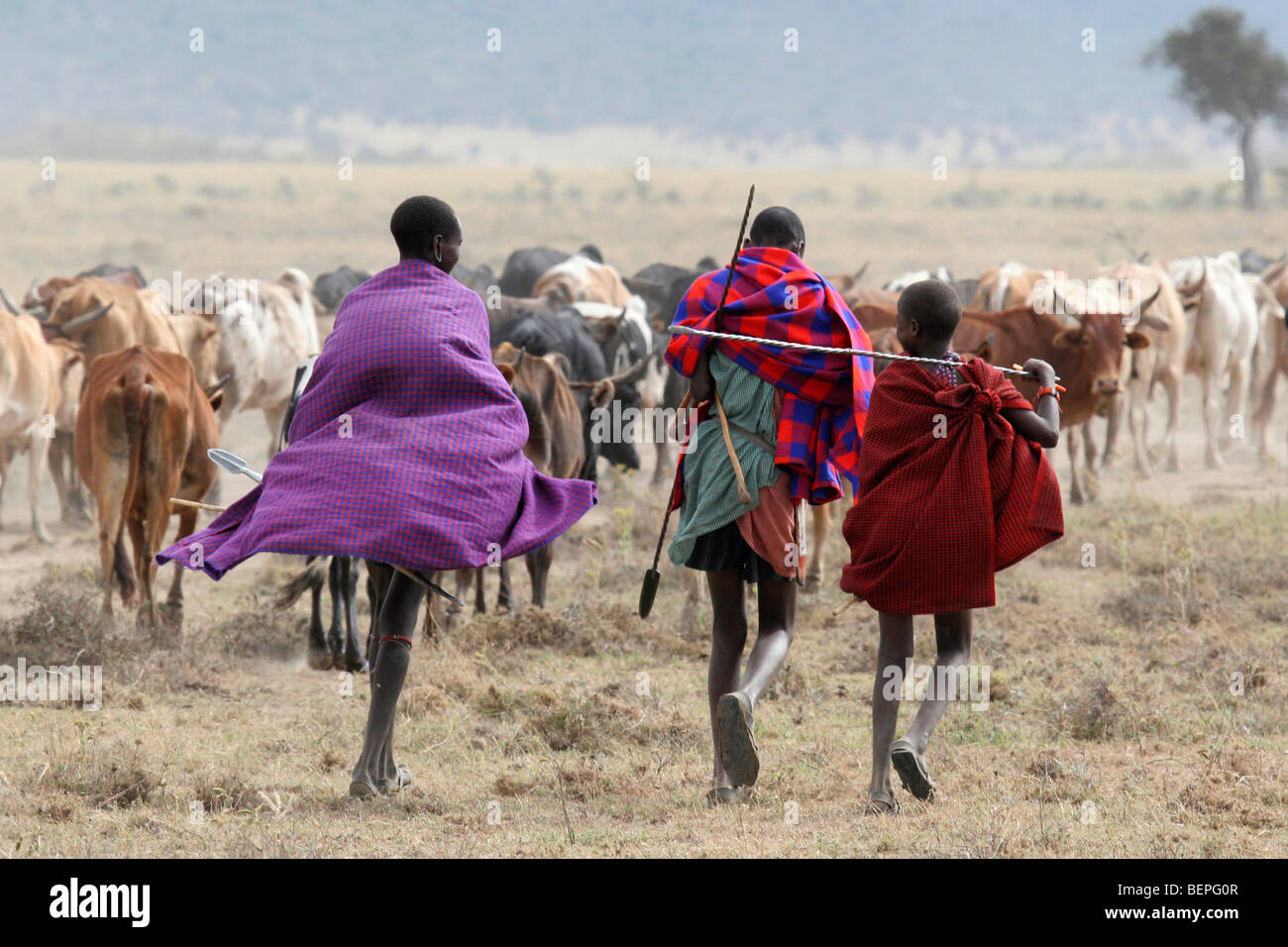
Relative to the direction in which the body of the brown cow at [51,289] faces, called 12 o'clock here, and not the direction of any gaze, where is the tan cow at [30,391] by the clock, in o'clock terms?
The tan cow is roughly at 9 o'clock from the brown cow.

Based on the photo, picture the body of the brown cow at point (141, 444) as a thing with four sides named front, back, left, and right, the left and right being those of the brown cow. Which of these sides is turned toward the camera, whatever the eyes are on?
back

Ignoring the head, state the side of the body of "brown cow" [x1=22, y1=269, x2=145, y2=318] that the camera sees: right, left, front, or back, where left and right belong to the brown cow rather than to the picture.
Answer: left

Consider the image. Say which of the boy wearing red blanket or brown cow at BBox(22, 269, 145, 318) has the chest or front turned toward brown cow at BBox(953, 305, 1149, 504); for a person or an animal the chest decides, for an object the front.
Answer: the boy wearing red blanket

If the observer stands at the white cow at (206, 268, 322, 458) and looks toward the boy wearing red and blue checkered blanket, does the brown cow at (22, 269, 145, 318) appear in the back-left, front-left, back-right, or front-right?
back-right

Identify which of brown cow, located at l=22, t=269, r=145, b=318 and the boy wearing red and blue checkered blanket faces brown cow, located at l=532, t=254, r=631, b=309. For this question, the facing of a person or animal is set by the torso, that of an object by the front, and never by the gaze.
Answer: the boy wearing red and blue checkered blanket

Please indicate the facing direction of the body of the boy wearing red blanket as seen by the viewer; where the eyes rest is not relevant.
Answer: away from the camera

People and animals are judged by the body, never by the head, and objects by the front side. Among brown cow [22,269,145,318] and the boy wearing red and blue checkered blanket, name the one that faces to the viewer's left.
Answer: the brown cow

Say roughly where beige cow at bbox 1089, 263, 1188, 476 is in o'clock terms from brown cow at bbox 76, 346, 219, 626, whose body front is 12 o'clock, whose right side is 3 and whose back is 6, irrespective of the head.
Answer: The beige cow is roughly at 2 o'clock from the brown cow.

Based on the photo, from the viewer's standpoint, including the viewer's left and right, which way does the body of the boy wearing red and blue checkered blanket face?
facing away from the viewer

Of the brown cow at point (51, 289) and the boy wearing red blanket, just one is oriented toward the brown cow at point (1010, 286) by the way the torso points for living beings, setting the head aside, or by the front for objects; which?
the boy wearing red blanket

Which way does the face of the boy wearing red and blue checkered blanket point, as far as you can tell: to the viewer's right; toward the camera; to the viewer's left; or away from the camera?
away from the camera
